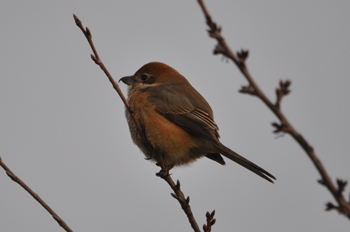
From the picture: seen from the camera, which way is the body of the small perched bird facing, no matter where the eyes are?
to the viewer's left
